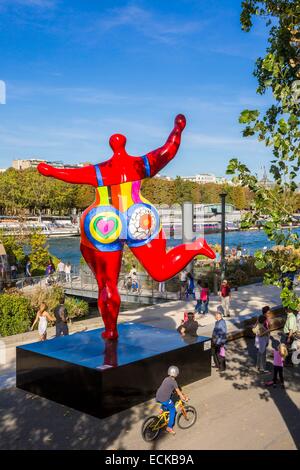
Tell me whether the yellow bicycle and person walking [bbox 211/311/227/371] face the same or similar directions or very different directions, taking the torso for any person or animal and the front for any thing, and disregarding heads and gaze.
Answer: very different directions

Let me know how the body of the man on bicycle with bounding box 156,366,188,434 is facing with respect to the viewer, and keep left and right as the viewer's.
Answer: facing away from the viewer and to the right of the viewer

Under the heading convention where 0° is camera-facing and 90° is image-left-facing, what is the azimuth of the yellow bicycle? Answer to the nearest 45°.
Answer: approximately 225°

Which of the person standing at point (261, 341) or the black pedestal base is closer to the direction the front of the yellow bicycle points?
the person standing

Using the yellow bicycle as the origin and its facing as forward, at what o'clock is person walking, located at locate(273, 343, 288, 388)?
The person walking is roughly at 12 o'clock from the yellow bicycle.

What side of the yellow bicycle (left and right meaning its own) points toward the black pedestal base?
left
